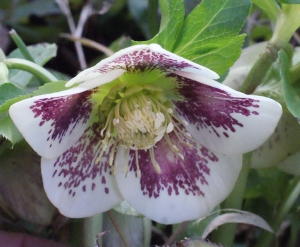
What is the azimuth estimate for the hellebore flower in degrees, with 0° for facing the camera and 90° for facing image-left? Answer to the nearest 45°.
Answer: approximately 0°
